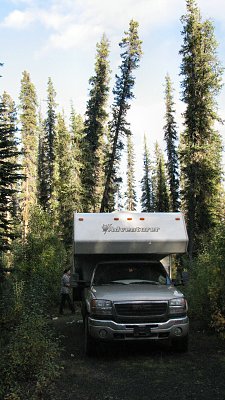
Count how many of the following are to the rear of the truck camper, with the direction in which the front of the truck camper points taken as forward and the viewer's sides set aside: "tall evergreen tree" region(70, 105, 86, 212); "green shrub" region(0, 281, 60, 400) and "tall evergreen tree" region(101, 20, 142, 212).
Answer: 2

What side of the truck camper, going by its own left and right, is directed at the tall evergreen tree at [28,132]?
back

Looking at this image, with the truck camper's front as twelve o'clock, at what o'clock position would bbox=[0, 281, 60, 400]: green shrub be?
The green shrub is roughly at 1 o'clock from the truck camper.

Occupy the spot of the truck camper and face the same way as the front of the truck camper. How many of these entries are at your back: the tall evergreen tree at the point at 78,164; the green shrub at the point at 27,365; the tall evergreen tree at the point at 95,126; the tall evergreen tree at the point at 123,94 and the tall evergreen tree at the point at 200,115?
4

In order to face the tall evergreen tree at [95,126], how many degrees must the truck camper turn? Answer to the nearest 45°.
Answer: approximately 180°

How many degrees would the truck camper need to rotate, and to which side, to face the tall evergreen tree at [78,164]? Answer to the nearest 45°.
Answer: approximately 180°

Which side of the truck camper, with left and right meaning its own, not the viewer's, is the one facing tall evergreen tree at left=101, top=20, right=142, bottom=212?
back

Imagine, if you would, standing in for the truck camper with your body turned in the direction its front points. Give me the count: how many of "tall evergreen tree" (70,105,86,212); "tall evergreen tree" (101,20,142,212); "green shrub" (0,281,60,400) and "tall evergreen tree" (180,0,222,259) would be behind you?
3

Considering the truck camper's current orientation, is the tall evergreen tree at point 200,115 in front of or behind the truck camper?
behind

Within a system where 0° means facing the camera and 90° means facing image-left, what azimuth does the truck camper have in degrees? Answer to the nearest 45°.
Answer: approximately 0°

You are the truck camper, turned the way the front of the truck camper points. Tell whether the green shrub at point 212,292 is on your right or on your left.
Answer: on your left
